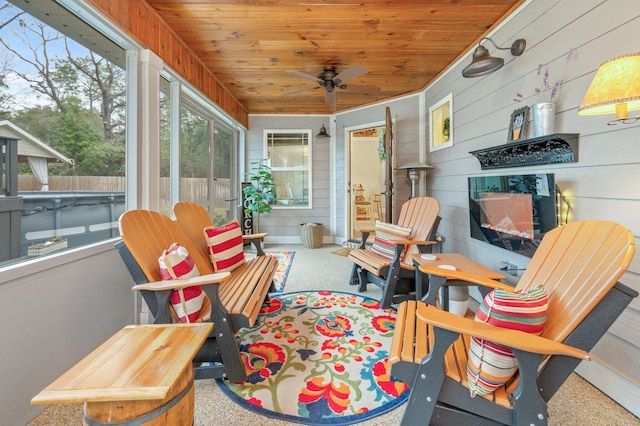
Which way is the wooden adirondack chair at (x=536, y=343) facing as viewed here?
to the viewer's left

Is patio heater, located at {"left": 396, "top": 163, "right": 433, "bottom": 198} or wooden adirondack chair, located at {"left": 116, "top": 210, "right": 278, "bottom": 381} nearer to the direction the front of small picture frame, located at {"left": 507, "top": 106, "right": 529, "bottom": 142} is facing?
the wooden adirondack chair

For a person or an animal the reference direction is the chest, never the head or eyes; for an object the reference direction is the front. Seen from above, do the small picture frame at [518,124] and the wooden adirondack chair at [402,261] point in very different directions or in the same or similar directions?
same or similar directions

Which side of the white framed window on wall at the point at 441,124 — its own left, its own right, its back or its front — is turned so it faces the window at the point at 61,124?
front

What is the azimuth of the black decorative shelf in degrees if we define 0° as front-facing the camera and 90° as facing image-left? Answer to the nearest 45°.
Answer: approximately 45°

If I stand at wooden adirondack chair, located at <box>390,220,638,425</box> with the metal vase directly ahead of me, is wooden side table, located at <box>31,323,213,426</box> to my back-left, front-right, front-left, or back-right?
back-left

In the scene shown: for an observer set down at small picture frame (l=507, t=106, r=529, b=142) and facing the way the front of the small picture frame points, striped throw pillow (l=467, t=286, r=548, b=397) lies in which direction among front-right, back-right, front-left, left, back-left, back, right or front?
front-left

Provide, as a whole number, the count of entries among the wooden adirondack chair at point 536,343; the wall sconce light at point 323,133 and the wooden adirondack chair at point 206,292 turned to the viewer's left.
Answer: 1

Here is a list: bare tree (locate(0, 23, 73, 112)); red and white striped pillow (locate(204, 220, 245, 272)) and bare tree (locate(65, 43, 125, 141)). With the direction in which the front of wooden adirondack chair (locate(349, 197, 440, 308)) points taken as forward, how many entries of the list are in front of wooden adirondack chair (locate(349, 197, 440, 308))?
3

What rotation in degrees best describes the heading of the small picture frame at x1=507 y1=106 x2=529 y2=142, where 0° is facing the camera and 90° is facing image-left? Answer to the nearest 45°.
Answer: approximately 45°

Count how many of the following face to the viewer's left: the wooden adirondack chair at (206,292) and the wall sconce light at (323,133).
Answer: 0

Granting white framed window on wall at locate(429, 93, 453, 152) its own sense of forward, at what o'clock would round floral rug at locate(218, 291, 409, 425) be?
The round floral rug is roughly at 11 o'clock from the white framed window on wall.

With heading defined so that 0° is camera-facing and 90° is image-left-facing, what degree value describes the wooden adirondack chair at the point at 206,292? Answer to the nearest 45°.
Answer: approximately 315°

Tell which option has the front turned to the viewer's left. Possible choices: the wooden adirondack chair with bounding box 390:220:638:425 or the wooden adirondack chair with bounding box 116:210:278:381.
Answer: the wooden adirondack chair with bounding box 390:220:638:425

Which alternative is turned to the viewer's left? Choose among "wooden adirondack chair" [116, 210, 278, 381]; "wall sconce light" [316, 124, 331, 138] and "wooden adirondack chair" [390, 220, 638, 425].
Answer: "wooden adirondack chair" [390, 220, 638, 425]

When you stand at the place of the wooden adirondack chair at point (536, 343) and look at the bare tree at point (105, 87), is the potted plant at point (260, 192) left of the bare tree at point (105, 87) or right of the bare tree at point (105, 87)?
right

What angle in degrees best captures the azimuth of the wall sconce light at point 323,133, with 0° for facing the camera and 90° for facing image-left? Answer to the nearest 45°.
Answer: approximately 0°

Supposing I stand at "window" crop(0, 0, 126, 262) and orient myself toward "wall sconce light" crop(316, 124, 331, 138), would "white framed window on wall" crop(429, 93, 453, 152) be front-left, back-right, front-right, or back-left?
front-right
